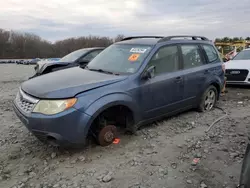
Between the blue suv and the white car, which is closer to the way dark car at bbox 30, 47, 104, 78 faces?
the blue suv

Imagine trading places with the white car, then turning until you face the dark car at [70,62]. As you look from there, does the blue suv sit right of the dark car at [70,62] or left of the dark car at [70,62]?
left

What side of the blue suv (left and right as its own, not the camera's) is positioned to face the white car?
back

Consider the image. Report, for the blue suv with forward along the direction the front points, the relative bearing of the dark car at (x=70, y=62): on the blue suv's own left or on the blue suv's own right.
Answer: on the blue suv's own right

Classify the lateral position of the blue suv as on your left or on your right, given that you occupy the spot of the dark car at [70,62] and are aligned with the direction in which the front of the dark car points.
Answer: on your left

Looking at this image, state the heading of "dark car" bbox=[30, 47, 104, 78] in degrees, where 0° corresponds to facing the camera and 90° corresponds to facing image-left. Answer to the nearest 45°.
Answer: approximately 45°

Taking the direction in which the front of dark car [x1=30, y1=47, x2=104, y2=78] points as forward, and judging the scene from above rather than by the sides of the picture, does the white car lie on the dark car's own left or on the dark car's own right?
on the dark car's own left

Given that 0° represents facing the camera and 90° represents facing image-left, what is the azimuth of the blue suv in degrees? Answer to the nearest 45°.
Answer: approximately 45°
